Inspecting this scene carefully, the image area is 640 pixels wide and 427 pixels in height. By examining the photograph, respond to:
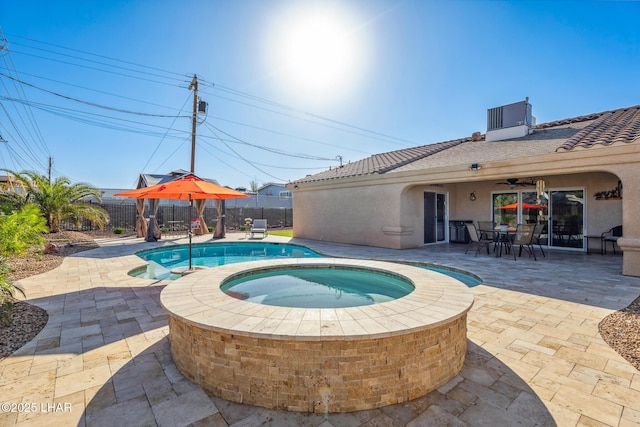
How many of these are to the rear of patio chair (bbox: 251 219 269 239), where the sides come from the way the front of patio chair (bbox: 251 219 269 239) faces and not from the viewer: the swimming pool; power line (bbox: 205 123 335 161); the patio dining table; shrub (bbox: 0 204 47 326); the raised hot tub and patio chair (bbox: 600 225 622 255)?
1

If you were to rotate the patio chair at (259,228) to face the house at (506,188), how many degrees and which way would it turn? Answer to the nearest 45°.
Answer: approximately 45° to its left

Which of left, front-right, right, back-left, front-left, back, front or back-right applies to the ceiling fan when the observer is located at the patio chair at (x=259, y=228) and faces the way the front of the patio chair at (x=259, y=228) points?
front-left

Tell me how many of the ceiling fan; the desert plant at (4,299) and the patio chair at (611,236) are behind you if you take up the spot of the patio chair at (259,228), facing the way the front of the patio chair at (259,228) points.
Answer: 0

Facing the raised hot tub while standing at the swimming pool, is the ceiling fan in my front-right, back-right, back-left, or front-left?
front-left

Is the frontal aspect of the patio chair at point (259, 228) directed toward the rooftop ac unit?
no

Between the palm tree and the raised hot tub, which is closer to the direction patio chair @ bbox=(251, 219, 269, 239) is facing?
the raised hot tub

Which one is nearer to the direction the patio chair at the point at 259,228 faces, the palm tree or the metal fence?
the palm tree

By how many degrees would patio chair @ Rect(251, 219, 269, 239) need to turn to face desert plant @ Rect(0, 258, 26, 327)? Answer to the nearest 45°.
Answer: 0° — it already faces it

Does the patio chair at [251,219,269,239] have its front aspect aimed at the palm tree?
no

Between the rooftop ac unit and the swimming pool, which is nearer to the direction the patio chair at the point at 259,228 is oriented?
the swimming pool

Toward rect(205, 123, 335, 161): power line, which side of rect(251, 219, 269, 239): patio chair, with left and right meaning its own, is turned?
back

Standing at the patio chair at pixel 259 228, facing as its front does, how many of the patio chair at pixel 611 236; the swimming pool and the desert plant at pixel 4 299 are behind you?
0

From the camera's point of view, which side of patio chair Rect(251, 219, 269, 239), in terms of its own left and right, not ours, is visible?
front
